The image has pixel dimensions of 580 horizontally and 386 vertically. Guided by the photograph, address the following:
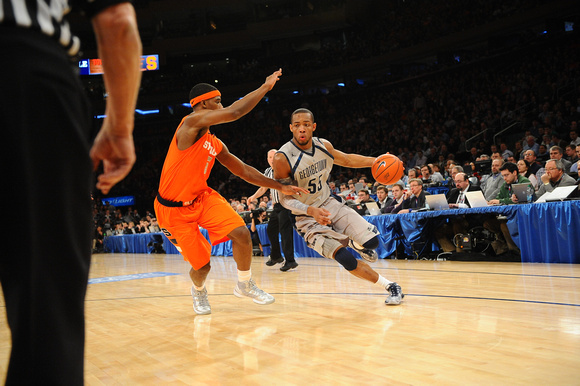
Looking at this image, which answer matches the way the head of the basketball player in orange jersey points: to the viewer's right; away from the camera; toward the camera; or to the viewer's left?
to the viewer's right

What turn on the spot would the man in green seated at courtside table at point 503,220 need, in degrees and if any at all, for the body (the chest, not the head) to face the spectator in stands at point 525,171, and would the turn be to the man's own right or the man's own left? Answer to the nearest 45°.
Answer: approximately 135° to the man's own right

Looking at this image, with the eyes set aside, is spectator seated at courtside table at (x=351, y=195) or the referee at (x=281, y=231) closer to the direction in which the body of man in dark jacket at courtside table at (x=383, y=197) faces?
the referee

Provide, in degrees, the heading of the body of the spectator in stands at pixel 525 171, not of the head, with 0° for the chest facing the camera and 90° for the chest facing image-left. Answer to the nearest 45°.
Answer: approximately 45°

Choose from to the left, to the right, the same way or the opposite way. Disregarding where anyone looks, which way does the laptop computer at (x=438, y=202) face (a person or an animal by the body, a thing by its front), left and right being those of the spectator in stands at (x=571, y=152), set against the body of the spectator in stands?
the opposite way

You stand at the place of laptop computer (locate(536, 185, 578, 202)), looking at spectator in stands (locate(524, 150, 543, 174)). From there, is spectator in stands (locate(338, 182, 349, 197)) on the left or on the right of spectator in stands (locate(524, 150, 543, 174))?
left
